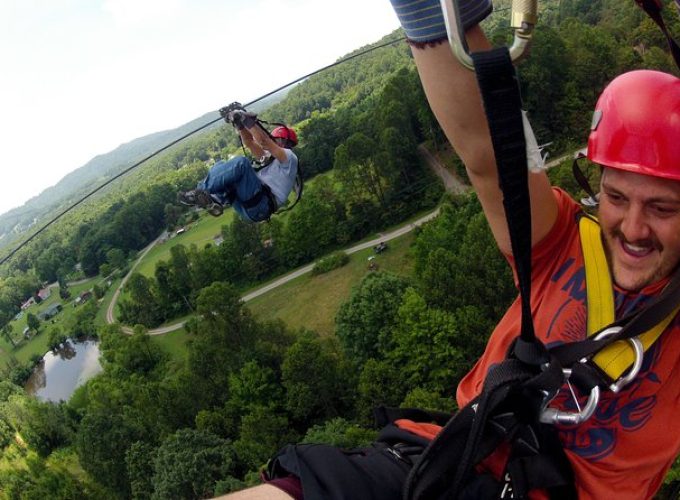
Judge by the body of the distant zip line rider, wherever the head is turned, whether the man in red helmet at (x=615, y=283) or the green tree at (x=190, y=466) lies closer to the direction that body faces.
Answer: the green tree

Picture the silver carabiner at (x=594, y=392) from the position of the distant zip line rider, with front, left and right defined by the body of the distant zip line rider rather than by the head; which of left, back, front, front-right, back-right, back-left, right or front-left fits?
left

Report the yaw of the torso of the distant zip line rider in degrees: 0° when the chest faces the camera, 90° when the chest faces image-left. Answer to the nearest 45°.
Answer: approximately 90°

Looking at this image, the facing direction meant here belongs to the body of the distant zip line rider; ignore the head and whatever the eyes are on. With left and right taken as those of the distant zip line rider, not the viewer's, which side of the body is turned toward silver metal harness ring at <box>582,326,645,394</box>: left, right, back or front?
left

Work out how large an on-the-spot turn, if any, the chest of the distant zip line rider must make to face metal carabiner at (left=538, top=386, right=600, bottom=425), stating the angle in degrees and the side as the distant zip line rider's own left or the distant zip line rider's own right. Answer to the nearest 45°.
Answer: approximately 90° to the distant zip line rider's own left
